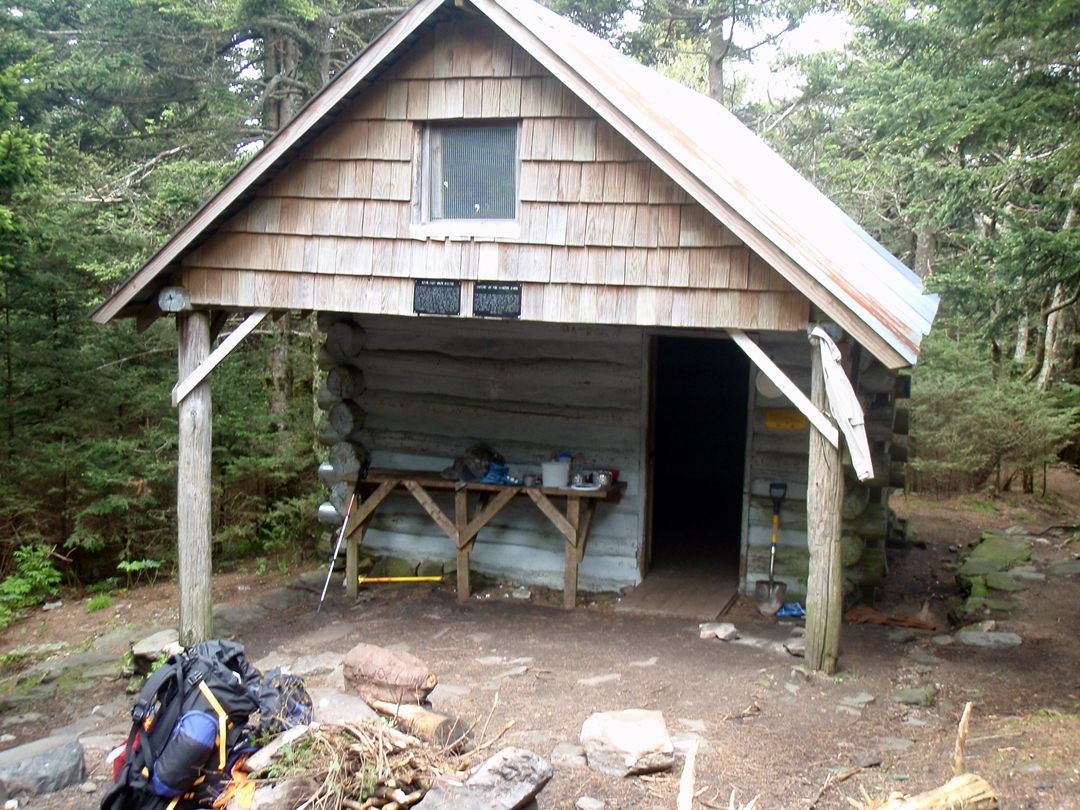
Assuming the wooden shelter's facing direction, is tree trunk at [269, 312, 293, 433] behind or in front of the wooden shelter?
behind

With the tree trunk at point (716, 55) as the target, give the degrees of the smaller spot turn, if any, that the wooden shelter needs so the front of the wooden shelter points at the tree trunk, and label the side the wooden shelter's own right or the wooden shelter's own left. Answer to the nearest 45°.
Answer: approximately 180°

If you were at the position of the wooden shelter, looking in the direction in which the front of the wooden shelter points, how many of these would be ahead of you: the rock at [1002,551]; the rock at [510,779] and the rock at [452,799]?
2

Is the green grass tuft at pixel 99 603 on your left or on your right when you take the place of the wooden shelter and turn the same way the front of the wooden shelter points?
on your right

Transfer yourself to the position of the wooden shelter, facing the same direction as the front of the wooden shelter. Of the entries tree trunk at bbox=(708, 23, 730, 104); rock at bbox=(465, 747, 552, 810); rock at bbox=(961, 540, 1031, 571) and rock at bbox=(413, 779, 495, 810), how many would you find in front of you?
2

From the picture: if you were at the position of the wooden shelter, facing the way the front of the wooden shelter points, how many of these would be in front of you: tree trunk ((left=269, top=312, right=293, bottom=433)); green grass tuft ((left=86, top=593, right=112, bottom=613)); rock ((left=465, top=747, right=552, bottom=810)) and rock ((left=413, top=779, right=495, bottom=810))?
2

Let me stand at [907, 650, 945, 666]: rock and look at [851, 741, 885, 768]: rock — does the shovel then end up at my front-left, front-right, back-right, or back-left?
back-right

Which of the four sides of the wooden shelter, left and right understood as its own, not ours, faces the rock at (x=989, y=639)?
left

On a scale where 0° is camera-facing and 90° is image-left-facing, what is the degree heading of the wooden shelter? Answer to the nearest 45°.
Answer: approximately 0°
